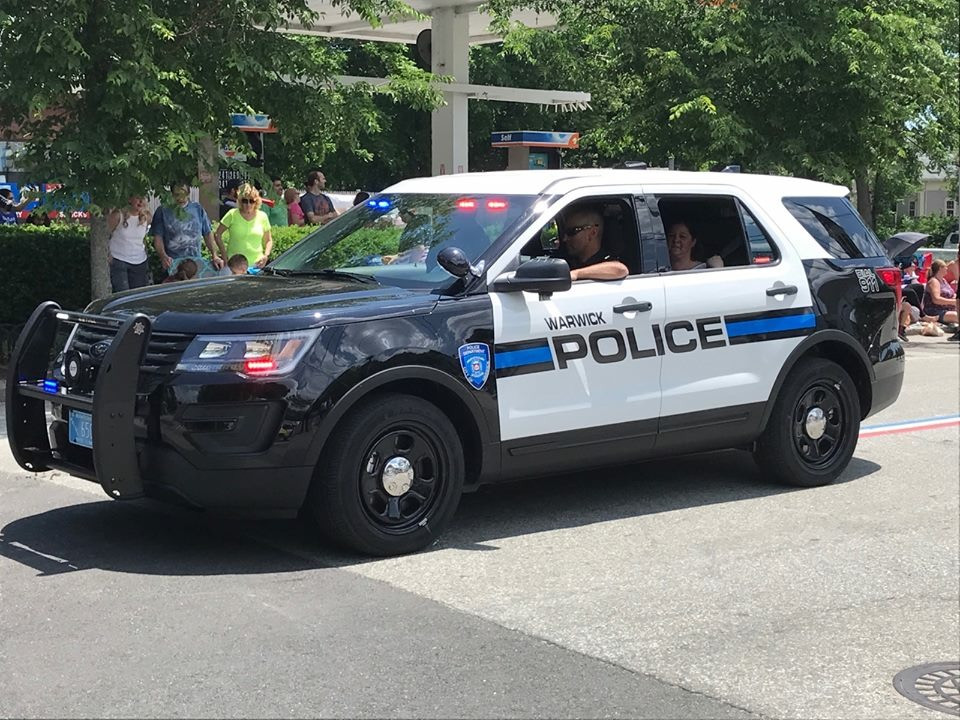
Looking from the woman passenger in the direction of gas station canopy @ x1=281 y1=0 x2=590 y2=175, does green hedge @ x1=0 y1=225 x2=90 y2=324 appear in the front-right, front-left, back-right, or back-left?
front-left

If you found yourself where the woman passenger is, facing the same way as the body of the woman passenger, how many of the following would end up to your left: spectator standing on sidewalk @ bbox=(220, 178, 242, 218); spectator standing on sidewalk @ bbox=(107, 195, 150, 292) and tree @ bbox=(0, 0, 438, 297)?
0

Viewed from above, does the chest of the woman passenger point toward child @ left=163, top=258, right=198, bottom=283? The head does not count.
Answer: no

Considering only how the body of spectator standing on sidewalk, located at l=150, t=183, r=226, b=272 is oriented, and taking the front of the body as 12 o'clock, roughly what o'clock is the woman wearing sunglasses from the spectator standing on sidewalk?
The woman wearing sunglasses is roughly at 9 o'clock from the spectator standing on sidewalk.

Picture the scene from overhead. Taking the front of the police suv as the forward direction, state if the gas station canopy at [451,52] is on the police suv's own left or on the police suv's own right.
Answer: on the police suv's own right

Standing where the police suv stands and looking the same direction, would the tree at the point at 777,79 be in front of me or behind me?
behind

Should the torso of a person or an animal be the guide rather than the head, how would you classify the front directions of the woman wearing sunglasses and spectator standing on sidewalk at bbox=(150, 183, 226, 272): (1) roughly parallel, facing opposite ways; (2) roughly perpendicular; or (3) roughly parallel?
roughly parallel

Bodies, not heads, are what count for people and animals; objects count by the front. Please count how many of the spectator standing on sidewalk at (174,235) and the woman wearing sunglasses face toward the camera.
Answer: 2

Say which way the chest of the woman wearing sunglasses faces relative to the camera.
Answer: toward the camera

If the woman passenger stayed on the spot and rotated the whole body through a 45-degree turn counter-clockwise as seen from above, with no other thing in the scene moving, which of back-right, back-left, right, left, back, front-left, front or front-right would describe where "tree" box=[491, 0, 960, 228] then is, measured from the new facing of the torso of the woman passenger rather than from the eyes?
back

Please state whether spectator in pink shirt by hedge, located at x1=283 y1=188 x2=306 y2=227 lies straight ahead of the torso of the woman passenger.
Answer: no

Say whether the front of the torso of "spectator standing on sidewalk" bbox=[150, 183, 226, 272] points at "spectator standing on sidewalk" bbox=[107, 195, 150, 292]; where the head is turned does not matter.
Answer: no

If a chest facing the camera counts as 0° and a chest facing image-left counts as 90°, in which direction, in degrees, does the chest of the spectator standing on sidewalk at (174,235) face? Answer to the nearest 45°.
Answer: approximately 0°

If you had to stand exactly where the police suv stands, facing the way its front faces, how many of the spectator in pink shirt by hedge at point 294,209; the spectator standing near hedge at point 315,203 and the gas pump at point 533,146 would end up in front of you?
0

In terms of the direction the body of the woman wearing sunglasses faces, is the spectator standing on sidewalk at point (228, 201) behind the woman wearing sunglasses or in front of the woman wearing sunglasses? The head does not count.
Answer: behind

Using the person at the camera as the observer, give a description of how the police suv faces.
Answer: facing the viewer and to the left of the viewer

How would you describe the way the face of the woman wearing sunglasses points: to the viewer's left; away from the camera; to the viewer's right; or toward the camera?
toward the camera

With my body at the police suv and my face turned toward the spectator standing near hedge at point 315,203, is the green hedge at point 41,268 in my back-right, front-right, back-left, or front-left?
front-left
